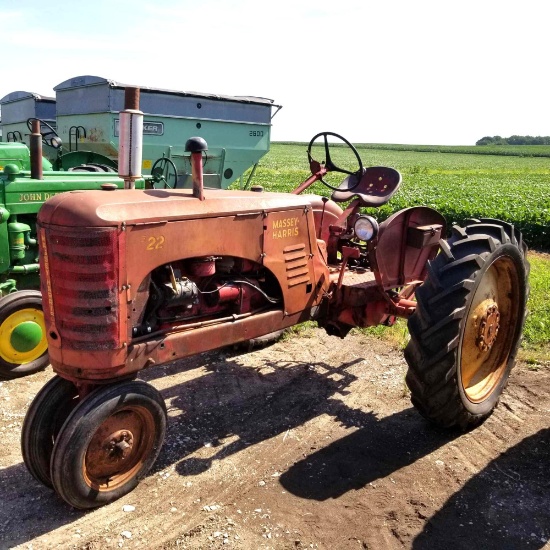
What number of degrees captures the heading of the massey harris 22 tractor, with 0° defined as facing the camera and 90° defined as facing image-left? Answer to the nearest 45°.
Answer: approximately 45°
